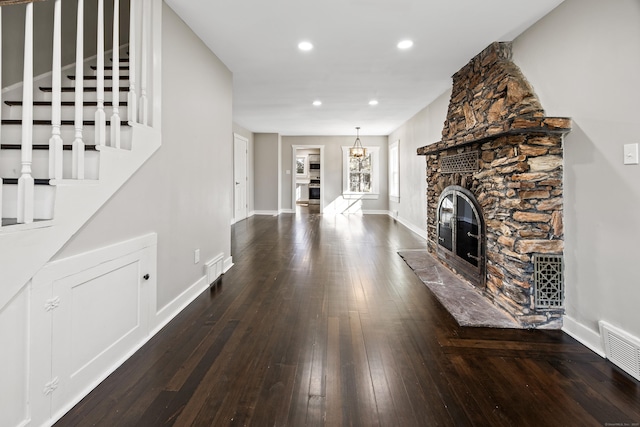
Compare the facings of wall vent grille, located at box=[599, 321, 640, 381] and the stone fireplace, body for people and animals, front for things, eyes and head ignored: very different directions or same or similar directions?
same or similar directions

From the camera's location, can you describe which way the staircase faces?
facing the viewer and to the left of the viewer

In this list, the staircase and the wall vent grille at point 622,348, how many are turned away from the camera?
0

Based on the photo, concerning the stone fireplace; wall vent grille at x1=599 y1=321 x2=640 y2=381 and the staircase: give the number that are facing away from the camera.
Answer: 0

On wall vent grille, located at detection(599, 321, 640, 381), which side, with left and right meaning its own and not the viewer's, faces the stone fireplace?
right

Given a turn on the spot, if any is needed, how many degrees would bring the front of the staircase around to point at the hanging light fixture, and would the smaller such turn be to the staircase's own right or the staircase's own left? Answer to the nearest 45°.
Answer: approximately 180°

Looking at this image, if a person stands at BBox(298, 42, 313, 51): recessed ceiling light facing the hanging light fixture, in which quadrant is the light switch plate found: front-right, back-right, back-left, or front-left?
back-right

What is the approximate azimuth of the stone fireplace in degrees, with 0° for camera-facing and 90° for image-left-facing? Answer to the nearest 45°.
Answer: approximately 45°

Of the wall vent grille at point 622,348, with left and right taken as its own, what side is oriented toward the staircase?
front

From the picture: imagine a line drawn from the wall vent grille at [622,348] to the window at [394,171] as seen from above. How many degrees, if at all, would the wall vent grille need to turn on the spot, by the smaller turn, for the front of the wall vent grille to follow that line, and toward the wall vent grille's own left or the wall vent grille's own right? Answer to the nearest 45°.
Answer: approximately 90° to the wall vent grille's own right
